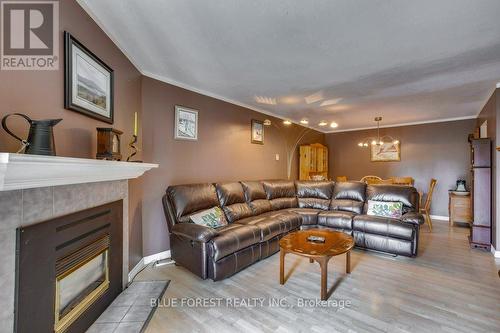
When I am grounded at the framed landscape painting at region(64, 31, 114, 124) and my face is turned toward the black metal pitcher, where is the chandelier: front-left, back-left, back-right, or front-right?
back-left

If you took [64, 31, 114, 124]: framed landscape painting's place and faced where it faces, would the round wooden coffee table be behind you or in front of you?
in front

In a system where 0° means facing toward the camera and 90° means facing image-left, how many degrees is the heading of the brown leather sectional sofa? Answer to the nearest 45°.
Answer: approximately 0°

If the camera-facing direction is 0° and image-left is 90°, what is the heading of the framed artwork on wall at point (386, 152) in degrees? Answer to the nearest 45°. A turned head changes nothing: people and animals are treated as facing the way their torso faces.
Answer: approximately 0°

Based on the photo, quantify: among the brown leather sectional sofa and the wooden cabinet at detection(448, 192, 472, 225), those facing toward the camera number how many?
2

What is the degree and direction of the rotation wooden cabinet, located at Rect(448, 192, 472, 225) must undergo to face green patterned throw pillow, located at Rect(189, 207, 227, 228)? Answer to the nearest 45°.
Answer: approximately 45° to its right

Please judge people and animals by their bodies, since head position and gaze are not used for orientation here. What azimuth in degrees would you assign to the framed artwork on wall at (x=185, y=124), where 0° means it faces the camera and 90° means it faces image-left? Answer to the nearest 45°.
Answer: approximately 315°

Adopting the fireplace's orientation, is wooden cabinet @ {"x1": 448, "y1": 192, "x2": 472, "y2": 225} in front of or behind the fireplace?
in front
